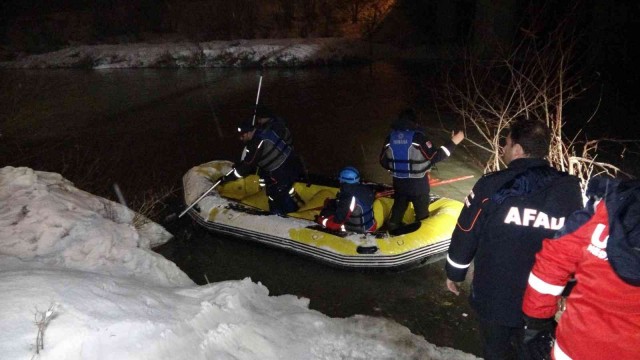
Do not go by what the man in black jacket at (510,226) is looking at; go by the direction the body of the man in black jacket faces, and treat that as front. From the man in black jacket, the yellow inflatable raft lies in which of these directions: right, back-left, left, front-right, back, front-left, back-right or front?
front

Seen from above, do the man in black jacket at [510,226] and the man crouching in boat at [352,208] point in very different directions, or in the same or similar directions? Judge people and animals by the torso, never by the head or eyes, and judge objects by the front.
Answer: same or similar directions

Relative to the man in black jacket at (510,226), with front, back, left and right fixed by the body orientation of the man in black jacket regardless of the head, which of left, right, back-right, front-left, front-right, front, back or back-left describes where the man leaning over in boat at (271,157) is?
front

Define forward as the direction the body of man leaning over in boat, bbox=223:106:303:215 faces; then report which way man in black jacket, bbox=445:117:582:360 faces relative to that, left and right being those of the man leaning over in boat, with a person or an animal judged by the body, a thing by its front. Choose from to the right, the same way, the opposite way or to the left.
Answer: to the right

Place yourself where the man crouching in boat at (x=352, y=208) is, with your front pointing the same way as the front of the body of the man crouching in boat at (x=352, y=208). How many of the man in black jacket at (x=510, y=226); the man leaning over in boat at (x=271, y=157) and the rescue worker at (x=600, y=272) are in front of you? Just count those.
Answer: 1

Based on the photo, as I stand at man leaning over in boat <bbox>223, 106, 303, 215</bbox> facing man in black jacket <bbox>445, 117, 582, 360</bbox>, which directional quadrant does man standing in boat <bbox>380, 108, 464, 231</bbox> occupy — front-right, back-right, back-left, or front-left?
front-left

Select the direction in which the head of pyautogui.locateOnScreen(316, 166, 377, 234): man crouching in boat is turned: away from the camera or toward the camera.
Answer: away from the camera

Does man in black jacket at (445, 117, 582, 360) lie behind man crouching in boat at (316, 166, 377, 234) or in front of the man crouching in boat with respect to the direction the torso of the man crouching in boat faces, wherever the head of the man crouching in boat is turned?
behind

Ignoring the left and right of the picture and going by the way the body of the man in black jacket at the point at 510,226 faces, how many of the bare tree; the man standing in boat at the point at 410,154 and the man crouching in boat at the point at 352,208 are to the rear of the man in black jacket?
0

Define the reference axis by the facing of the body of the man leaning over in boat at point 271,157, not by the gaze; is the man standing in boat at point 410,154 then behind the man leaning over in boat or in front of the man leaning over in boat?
behind

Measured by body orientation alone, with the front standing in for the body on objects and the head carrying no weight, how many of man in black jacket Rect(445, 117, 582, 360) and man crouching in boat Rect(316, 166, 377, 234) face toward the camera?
0

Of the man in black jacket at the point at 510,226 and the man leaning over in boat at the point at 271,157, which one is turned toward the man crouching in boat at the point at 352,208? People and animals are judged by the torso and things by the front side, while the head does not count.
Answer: the man in black jacket

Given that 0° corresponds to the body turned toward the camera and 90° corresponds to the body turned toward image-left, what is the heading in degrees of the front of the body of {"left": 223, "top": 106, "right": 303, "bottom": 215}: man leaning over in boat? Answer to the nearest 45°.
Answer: approximately 90°

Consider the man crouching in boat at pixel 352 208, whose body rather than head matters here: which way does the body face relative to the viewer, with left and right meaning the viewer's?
facing away from the viewer and to the left of the viewer

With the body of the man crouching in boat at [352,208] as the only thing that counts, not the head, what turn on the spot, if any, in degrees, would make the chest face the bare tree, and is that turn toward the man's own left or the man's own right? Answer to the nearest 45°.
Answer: approximately 135° to the man's own right

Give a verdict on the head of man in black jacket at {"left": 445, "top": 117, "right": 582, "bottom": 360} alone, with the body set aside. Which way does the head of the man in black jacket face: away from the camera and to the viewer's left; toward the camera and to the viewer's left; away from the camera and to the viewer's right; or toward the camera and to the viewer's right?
away from the camera and to the viewer's left
